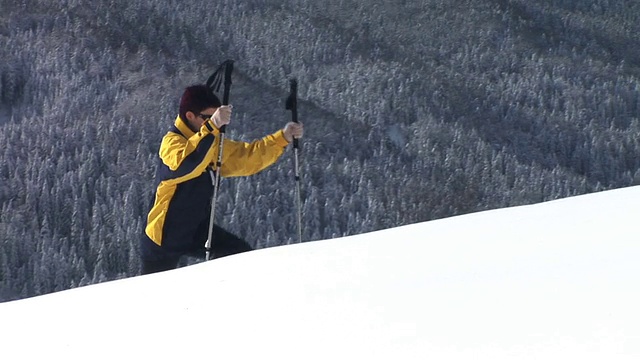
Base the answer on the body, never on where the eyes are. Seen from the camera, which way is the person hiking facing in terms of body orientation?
to the viewer's right

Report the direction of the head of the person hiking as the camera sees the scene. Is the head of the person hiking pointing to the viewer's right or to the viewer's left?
to the viewer's right
